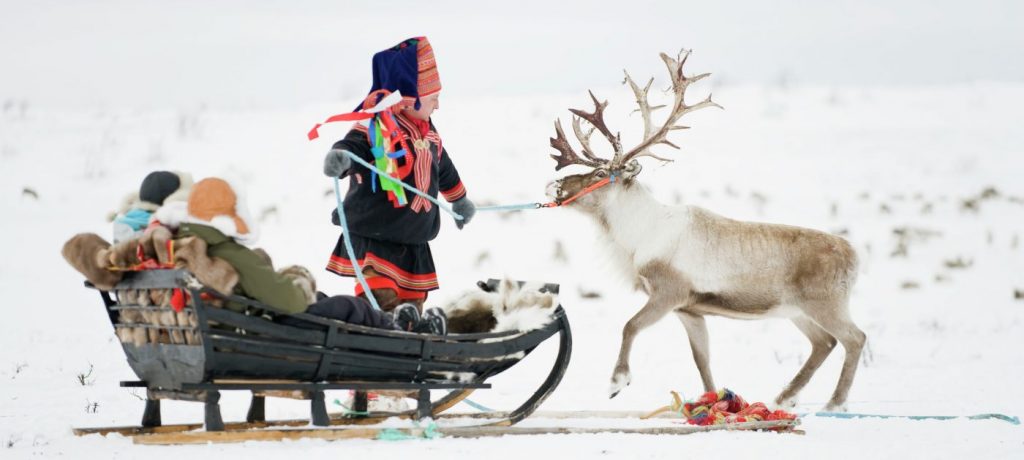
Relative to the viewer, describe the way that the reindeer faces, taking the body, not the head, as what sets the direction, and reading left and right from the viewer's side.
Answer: facing to the left of the viewer

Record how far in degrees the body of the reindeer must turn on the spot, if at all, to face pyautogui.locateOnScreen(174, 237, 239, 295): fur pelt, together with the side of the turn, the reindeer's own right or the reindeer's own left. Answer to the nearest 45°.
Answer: approximately 45° to the reindeer's own left

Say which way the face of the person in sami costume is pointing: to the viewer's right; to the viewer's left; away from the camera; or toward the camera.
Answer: to the viewer's right

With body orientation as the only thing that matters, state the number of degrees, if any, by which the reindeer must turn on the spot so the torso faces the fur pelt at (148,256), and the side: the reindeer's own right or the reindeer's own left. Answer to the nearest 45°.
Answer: approximately 45° to the reindeer's own left

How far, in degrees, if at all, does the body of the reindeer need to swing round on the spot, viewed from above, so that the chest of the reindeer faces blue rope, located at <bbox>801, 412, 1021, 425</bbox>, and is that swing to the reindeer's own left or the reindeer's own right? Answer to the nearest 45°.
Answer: approximately 180°

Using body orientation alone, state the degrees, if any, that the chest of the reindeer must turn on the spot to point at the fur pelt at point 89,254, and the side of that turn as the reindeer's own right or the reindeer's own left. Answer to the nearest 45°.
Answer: approximately 45° to the reindeer's own left

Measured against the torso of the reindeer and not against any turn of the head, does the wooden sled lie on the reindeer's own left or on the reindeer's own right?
on the reindeer's own left

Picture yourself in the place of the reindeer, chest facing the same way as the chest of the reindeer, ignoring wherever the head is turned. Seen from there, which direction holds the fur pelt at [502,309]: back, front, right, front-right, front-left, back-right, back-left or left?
front-left
